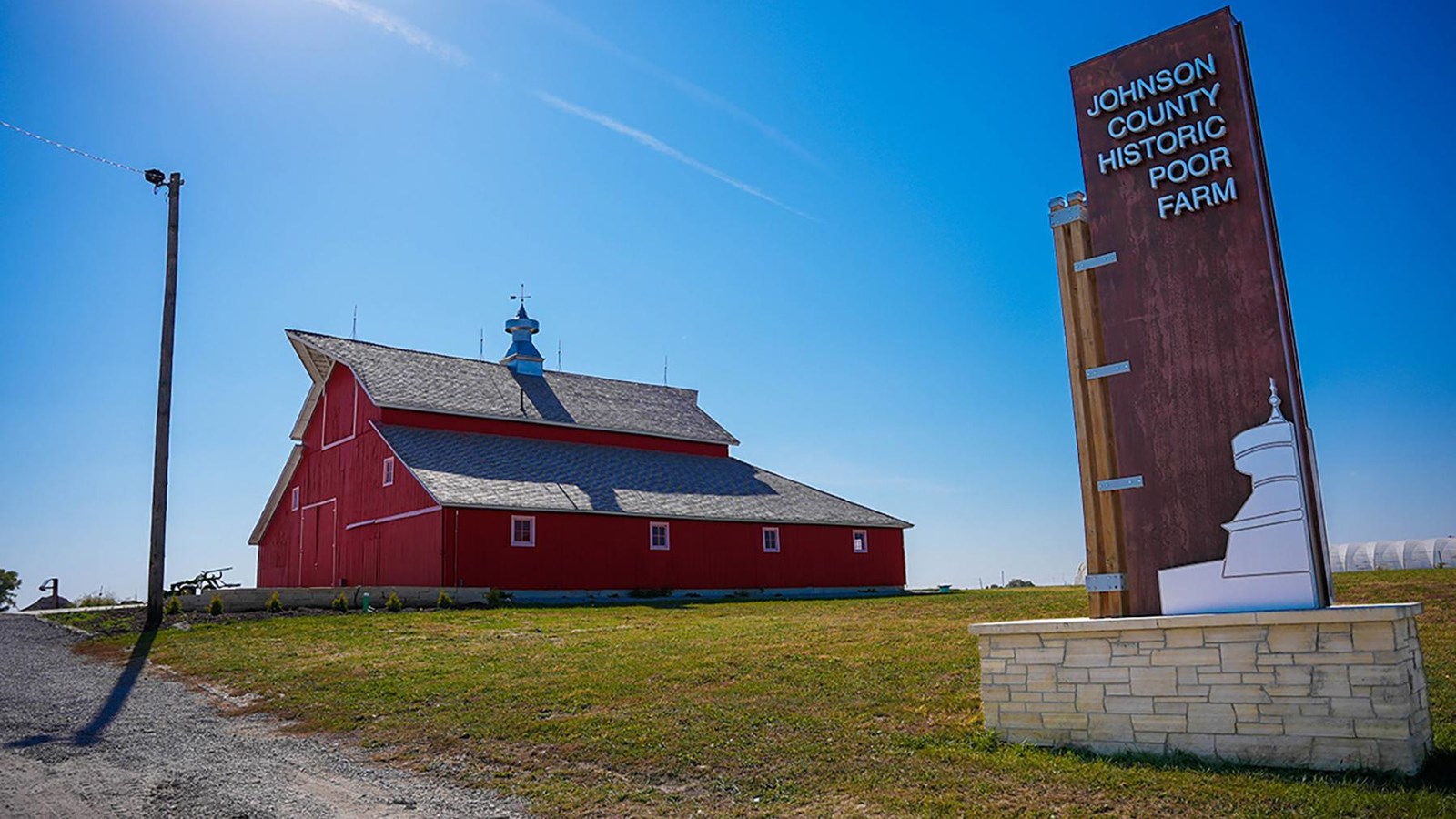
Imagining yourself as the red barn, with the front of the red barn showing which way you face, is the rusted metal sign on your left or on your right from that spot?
on your left

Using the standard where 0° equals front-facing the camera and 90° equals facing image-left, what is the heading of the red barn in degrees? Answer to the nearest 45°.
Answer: approximately 45°

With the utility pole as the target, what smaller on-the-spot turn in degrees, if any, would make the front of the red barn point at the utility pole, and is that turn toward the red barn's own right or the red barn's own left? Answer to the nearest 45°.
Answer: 0° — it already faces it

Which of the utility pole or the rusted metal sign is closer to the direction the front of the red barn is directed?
the utility pole

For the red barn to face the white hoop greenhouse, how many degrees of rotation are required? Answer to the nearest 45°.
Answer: approximately 135° to its left

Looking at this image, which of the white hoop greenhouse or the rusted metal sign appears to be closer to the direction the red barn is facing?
the rusted metal sign
